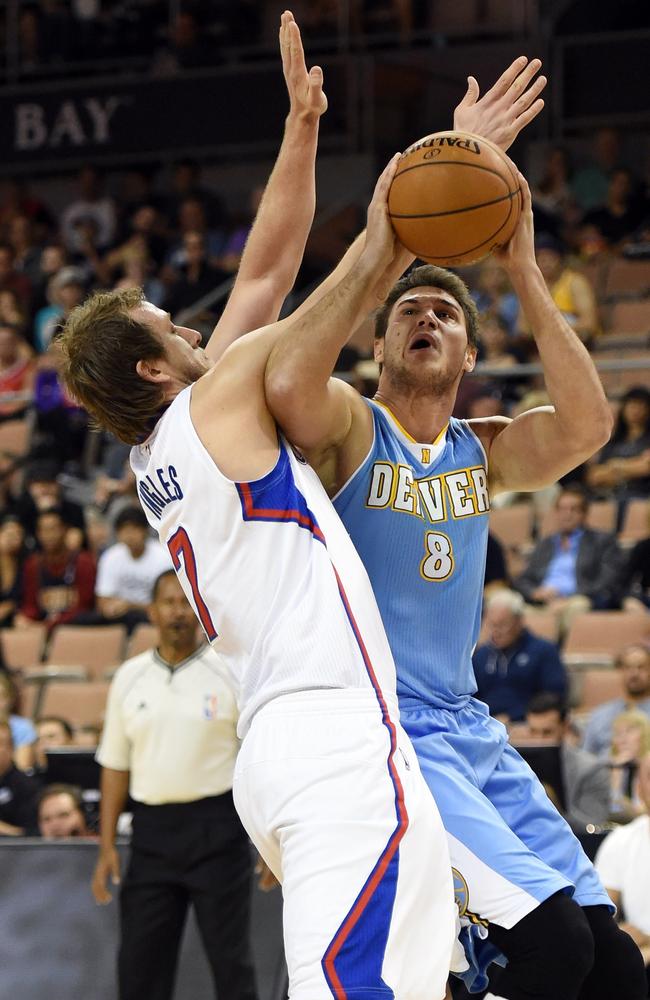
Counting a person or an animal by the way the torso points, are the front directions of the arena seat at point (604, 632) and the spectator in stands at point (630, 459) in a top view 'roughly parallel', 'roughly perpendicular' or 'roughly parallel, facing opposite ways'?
roughly parallel

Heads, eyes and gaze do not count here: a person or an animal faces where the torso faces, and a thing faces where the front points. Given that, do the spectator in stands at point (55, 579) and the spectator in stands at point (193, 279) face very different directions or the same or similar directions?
same or similar directions

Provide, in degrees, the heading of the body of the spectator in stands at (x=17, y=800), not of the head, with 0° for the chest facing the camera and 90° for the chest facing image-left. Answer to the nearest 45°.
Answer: approximately 0°

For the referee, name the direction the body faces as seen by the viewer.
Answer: toward the camera

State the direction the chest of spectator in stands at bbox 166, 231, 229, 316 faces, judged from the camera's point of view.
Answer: toward the camera

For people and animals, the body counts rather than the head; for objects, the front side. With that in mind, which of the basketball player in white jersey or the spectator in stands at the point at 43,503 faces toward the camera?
the spectator in stands

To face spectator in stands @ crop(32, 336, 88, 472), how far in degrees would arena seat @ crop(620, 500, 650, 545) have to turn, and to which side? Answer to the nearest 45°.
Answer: approximately 45° to its right

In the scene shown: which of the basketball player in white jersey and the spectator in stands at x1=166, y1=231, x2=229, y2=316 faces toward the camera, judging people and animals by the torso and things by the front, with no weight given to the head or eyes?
the spectator in stands

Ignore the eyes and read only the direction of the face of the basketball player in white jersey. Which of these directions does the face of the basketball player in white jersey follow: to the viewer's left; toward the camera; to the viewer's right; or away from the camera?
to the viewer's right

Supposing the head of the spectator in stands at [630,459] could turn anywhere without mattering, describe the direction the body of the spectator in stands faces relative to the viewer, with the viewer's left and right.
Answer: facing the viewer

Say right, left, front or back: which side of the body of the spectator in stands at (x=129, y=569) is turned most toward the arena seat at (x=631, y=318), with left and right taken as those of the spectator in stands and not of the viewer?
left

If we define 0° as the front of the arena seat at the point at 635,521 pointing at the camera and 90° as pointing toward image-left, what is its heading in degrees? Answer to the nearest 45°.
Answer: approximately 45°
